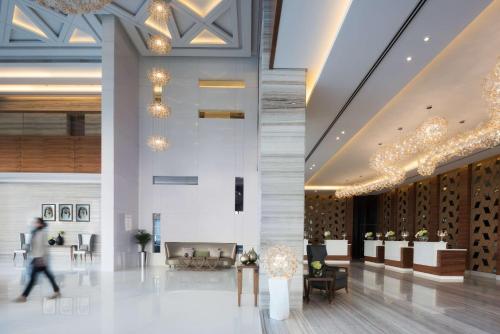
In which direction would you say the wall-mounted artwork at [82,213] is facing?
toward the camera

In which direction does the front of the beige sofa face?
toward the camera

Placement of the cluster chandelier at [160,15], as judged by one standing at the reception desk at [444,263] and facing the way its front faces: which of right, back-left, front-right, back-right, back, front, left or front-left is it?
front

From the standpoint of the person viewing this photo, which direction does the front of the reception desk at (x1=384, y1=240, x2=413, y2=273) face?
facing the viewer and to the left of the viewer

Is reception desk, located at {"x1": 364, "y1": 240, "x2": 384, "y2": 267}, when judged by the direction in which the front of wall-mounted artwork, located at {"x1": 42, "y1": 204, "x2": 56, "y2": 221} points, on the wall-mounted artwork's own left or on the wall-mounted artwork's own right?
on the wall-mounted artwork's own left

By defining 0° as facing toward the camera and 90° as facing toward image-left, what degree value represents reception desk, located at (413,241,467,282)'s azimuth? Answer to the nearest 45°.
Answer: approximately 45°

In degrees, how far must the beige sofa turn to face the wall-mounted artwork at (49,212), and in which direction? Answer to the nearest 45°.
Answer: approximately 135° to its right

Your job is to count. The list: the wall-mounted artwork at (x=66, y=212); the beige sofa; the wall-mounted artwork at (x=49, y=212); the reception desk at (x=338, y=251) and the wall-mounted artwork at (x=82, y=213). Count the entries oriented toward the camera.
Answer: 5

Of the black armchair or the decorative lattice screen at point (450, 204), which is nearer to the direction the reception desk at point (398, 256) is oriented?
the black armchair

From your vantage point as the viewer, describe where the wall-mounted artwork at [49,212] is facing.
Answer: facing the viewer

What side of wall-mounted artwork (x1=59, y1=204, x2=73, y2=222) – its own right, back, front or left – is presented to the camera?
front
